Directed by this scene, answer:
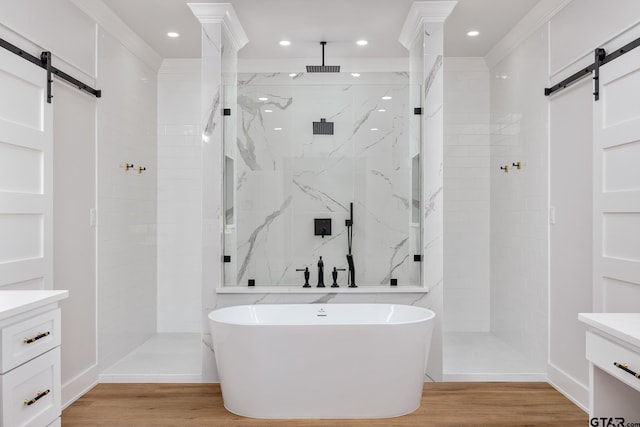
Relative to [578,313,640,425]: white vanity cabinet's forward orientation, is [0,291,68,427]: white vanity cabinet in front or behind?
in front

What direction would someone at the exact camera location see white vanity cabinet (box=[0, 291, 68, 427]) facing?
facing the viewer and to the right of the viewer

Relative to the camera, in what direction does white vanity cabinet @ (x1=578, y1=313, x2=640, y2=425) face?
facing the viewer and to the left of the viewer

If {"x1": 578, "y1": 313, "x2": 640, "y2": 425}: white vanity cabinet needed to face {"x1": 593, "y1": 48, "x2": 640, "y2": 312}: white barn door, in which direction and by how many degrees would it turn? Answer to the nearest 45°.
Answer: approximately 135° to its right

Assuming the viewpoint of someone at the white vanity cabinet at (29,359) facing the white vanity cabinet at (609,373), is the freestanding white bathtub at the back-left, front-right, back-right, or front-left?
front-left

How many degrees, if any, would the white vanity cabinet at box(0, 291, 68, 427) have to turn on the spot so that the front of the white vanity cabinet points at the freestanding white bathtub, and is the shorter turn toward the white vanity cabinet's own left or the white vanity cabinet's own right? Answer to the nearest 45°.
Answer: approximately 45° to the white vanity cabinet's own left

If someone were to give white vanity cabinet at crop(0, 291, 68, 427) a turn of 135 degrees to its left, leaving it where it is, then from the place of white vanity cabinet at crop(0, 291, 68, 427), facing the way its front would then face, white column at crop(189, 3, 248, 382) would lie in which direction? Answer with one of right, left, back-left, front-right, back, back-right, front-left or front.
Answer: front-right

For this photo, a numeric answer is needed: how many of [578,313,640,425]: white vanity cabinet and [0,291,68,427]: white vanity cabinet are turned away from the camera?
0

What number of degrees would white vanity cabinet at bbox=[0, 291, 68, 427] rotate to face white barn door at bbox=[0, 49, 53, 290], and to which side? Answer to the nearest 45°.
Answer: approximately 135° to its left

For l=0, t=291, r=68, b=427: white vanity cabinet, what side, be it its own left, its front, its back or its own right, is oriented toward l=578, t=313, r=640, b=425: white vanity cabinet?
front

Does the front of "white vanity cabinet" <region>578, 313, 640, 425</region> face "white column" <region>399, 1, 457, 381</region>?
no

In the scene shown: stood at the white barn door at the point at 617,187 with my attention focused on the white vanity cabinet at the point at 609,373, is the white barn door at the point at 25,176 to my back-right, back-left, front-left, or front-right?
front-right

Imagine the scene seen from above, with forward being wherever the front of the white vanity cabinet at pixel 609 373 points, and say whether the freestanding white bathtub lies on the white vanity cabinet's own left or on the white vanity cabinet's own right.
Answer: on the white vanity cabinet's own right

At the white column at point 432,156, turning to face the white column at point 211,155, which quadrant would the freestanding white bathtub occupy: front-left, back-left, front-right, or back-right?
front-left

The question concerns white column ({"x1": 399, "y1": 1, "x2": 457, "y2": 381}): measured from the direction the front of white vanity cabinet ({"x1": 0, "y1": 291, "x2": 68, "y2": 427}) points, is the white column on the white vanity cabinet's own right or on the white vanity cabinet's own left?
on the white vanity cabinet's own left
